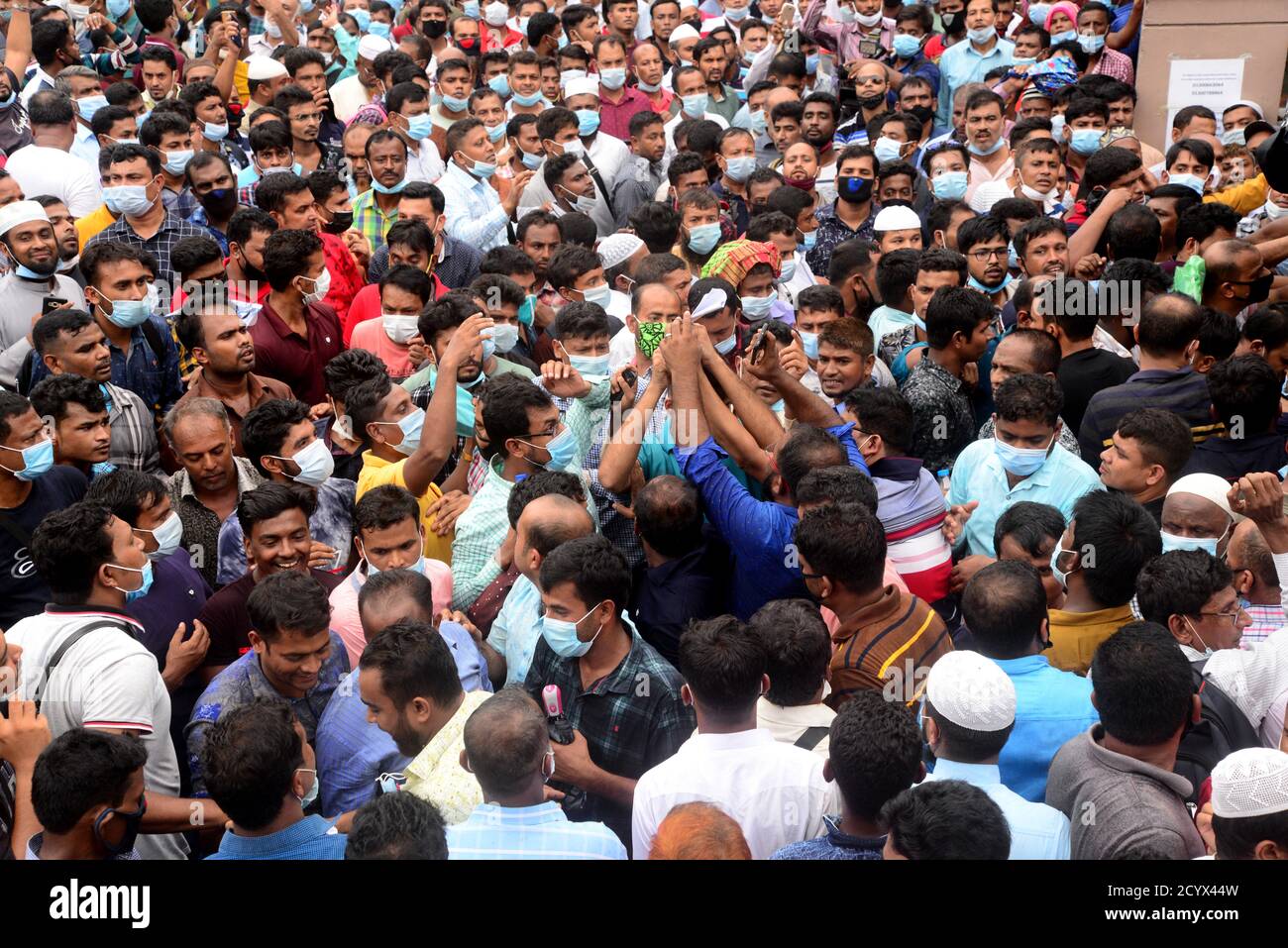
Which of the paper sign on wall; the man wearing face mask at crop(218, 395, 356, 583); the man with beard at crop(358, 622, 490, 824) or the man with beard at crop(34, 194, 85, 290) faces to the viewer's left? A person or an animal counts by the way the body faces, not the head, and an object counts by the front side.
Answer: the man with beard at crop(358, 622, 490, 824)

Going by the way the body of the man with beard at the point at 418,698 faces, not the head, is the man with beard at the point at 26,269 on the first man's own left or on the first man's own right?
on the first man's own right

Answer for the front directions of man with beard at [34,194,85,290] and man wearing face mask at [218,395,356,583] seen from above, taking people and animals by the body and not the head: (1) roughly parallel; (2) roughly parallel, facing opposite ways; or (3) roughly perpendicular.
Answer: roughly parallel

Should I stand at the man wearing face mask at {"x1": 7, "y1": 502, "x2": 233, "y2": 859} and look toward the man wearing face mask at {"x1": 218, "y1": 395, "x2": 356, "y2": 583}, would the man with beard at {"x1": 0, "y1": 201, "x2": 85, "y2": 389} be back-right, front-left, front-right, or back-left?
front-left

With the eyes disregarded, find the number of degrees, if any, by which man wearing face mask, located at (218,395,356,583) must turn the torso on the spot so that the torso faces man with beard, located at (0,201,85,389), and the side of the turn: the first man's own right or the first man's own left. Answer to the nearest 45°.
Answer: approximately 180°

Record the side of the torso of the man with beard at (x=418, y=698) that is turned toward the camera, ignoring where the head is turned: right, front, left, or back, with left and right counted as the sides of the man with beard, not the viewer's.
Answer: left

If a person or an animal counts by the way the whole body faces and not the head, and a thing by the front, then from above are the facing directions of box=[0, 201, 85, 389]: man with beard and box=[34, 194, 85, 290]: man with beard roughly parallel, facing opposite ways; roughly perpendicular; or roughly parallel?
roughly parallel

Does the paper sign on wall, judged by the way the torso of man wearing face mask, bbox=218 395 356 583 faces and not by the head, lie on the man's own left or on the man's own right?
on the man's own left

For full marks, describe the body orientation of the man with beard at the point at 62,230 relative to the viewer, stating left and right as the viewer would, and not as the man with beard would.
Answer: facing the viewer and to the right of the viewer

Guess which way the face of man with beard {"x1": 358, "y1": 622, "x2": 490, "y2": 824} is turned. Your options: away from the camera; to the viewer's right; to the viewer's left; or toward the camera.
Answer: to the viewer's left

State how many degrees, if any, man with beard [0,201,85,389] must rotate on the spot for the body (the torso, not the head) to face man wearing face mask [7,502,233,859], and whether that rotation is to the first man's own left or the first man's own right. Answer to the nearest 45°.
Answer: approximately 45° to the first man's own right

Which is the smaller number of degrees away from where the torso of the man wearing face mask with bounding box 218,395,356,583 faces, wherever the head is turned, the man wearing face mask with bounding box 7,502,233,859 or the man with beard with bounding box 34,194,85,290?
the man wearing face mask

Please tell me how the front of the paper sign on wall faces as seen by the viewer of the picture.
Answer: facing the viewer
